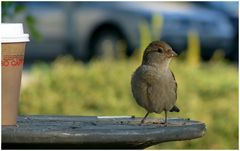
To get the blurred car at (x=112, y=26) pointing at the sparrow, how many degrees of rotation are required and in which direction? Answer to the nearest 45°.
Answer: approximately 45° to its right

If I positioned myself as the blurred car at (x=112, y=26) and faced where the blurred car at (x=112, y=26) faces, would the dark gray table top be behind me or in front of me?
in front

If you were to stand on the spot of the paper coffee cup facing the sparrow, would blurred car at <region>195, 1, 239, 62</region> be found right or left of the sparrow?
left

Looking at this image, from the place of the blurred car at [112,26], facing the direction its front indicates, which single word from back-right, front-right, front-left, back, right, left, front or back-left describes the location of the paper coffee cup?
front-right
